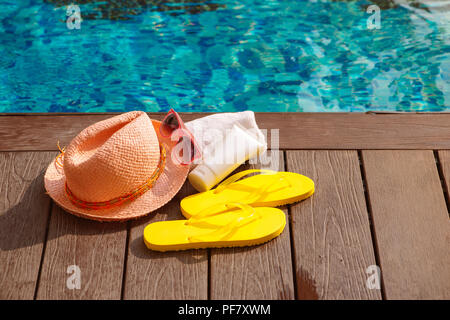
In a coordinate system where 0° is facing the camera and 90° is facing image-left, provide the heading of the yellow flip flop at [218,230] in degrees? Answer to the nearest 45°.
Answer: approximately 270°

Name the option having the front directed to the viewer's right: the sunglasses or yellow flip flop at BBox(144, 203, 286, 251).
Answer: the yellow flip flop

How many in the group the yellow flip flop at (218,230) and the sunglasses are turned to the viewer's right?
1

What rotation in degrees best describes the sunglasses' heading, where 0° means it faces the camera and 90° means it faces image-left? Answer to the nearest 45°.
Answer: approximately 45°
